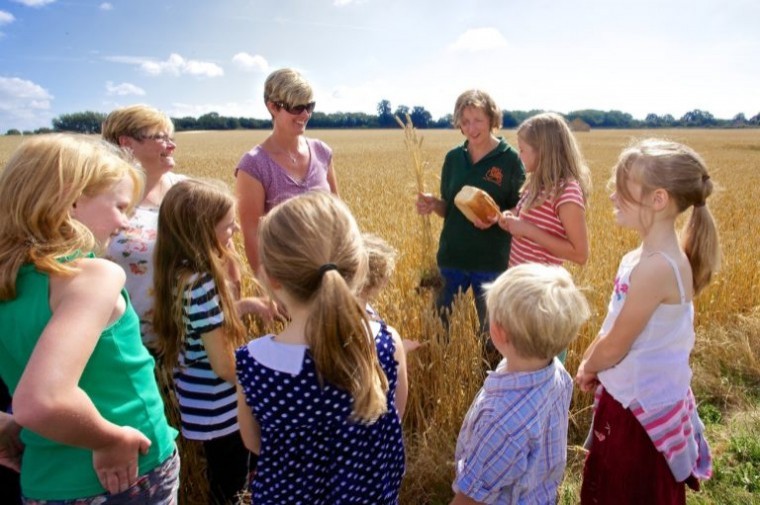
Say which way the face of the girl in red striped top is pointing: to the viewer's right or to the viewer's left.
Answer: to the viewer's left

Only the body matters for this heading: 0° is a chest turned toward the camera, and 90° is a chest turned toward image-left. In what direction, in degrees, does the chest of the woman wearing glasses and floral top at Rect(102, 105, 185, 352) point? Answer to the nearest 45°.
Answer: approximately 315°

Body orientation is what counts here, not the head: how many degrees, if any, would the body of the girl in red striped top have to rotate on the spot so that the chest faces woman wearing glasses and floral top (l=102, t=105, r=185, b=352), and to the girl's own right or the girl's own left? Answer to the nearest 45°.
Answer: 0° — they already face them

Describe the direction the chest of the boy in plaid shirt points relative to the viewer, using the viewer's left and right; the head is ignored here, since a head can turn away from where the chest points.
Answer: facing away from the viewer and to the left of the viewer

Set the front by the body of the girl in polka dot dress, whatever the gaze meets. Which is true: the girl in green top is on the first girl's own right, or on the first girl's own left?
on the first girl's own left

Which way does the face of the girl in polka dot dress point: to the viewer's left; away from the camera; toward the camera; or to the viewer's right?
away from the camera

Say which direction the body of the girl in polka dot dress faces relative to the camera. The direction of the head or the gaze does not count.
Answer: away from the camera

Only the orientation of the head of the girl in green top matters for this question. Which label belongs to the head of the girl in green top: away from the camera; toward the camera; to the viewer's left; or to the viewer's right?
to the viewer's right

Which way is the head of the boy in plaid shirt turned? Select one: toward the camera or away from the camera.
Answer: away from the camera

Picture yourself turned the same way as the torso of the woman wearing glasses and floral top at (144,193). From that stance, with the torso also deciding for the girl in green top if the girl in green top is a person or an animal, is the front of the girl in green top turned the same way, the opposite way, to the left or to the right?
to the left

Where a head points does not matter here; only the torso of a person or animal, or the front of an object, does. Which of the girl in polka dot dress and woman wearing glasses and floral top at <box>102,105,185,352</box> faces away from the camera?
the girl in polka dot dress

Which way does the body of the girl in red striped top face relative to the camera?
to the viewer's left

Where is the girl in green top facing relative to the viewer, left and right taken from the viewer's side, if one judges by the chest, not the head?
facing away from the viewer and to the right of the viewer
